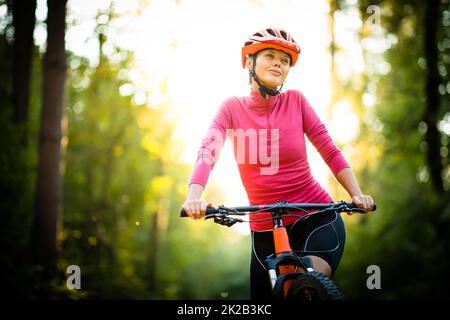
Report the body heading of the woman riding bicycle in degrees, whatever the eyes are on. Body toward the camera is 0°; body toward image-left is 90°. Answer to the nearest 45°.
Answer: approximately 0°

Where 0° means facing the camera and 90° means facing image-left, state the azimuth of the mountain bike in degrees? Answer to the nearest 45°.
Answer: approximately 315°

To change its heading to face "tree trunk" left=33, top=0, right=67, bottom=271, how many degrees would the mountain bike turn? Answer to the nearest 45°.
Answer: approximately 180°

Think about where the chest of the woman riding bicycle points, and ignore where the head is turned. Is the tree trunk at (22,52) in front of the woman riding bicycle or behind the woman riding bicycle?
behind

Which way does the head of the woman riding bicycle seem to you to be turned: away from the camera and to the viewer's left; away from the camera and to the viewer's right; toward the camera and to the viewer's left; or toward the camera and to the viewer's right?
toward the camera and to the viewer's right
